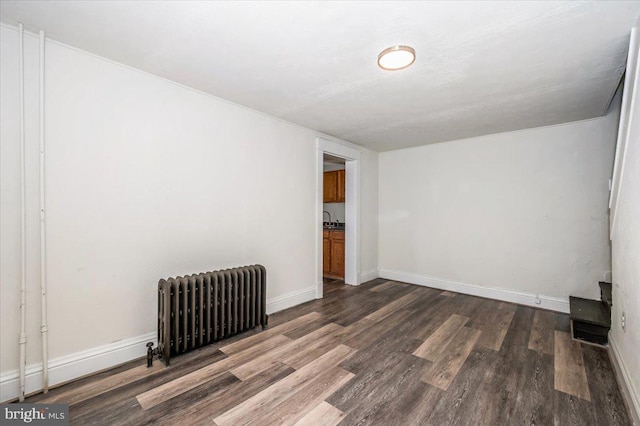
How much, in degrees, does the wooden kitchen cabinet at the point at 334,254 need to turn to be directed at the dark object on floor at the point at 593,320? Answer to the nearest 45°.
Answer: approximately 90° to its left

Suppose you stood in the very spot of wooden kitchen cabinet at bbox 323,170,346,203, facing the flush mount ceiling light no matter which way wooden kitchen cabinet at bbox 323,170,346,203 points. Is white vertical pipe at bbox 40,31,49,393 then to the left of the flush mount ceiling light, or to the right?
right

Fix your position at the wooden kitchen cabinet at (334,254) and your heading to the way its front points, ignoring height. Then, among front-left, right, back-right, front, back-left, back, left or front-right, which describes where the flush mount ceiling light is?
front-left

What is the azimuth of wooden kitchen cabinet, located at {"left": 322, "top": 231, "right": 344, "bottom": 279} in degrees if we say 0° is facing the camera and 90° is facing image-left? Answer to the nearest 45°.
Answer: approximately 45°

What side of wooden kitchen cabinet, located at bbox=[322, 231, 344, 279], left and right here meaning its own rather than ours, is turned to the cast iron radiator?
front

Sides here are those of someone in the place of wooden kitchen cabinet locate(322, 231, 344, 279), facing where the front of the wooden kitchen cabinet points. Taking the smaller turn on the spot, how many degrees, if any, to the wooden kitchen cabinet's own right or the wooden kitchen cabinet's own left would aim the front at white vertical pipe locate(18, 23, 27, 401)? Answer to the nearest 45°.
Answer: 0° — it already faces it

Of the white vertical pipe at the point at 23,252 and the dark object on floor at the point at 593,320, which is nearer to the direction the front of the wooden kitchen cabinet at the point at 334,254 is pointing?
the white vertical pipe

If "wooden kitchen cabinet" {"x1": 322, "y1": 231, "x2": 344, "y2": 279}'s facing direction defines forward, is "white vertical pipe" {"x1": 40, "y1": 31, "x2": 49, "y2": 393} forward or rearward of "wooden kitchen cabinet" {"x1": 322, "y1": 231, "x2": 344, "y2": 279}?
forward
